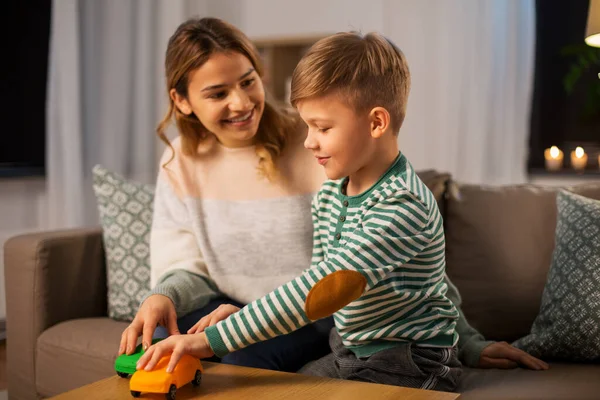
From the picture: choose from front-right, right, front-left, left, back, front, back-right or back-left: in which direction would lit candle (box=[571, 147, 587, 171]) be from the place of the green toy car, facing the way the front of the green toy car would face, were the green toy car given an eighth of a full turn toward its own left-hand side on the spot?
back-left

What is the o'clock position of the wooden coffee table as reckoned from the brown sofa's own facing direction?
The wooden coffee table is roughly at 11 o'clock from the brown sofa.

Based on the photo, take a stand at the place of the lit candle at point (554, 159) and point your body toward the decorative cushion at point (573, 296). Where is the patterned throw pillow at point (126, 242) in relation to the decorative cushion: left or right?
right

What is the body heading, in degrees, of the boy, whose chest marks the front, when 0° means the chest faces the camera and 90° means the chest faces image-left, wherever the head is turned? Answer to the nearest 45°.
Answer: approximately 45°

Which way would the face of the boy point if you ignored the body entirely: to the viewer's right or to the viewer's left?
to the viewer's left

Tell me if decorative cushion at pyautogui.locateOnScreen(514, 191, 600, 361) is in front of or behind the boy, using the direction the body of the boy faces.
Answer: behind

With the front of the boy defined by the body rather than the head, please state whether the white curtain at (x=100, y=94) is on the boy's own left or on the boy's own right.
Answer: on the boy's own right

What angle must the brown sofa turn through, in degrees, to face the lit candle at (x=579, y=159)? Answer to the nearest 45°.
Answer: approximately 135° to its left

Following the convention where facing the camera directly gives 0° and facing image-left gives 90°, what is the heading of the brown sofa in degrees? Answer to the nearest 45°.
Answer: approximately 0°

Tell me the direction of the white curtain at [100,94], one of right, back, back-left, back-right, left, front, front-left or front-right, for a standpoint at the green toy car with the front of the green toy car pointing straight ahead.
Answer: back-right

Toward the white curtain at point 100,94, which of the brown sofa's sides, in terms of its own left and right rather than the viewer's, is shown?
back

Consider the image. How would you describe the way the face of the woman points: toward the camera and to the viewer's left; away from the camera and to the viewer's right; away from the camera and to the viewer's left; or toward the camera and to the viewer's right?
toward the camera and to the viewer's right
